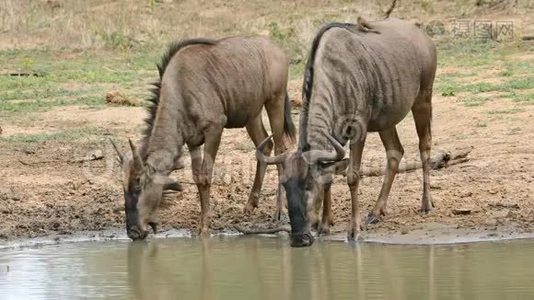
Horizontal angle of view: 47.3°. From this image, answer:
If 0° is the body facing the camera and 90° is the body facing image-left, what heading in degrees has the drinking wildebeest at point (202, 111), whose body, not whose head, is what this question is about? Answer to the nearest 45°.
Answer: approximately 45°

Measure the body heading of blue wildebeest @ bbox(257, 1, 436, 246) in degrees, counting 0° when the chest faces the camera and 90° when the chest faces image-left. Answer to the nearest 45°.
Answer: approximately 45°

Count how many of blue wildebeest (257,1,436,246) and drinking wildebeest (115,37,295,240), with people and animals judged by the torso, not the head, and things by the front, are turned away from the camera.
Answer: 0

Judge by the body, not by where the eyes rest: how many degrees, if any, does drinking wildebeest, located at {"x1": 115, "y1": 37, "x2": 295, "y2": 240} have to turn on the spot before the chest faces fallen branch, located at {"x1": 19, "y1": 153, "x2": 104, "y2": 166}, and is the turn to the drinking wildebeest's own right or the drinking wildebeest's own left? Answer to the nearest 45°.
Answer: approximately 90° to the drinking wildebeest's own right

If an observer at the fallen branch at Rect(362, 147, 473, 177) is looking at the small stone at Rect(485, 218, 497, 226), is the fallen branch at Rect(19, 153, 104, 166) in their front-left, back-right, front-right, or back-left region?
back-right
